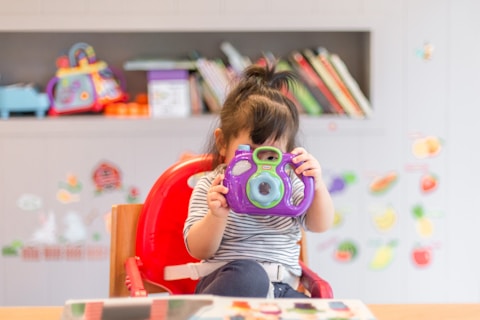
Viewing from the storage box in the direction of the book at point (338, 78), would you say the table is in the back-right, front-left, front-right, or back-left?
front-right

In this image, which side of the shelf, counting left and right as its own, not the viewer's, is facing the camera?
front

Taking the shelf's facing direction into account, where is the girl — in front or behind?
in front

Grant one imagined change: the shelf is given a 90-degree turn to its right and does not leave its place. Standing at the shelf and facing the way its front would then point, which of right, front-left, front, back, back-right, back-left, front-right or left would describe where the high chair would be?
left

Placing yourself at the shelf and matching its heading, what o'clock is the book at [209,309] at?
The book is roughly at 12 o'clock from the shelf.

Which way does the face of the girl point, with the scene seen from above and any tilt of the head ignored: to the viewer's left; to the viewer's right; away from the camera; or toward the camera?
toward the camera

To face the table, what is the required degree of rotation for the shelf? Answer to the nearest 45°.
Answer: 0° — it already faces it
